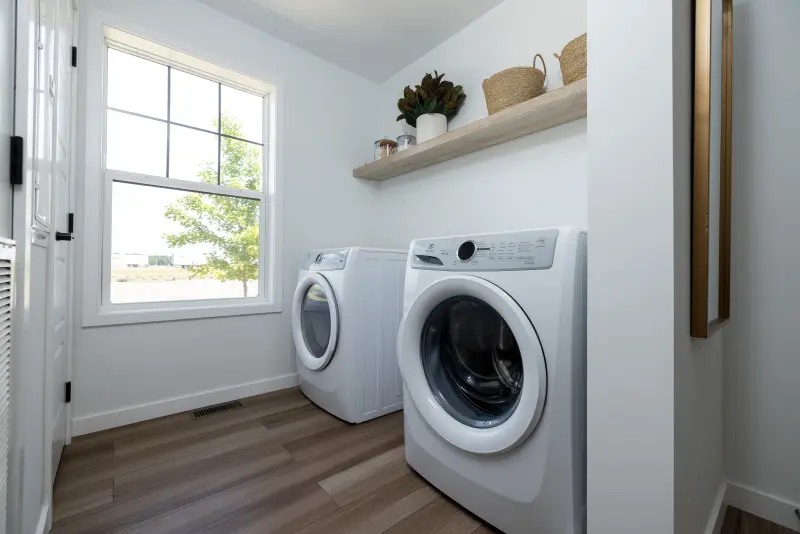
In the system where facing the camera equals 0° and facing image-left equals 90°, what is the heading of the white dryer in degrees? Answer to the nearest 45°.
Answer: approximately 45°

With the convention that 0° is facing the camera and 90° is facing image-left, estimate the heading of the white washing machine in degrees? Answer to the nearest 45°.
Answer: approximately 45°

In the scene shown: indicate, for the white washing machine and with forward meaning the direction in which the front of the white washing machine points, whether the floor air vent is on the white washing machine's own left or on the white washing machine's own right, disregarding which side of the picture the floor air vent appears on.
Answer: on the white washing machine's own right
